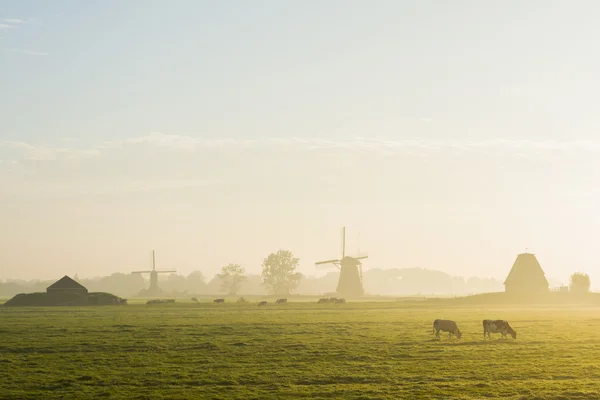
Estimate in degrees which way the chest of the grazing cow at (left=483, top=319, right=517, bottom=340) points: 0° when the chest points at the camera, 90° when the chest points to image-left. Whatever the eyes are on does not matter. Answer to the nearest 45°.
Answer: approximately 270°
